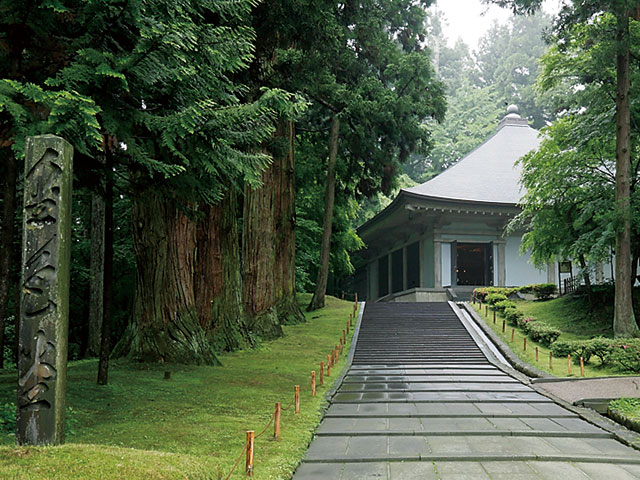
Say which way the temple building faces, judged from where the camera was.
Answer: facing the viewer

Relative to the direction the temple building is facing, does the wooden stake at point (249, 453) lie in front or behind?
in front

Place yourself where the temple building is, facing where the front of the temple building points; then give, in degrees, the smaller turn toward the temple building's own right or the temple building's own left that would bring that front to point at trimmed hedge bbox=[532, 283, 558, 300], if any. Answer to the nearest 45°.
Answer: approximately 45° to the temple building's own left

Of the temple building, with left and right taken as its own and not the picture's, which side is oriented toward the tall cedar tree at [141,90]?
front

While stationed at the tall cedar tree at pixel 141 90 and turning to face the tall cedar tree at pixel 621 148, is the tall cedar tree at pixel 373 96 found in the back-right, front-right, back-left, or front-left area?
front-left

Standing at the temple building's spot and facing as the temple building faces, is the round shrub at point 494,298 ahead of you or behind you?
ahead

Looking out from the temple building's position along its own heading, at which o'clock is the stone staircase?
The stone staircase is roughly at 12 o'clock from the temple building.

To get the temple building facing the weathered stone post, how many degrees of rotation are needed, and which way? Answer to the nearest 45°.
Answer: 0° — it already faces it

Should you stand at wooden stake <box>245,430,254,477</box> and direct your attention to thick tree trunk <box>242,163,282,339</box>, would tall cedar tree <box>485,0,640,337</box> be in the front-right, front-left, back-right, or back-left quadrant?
front-right

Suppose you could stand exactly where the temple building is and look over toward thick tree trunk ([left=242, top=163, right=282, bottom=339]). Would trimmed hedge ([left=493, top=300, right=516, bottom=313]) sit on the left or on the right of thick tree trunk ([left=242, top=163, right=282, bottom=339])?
left
